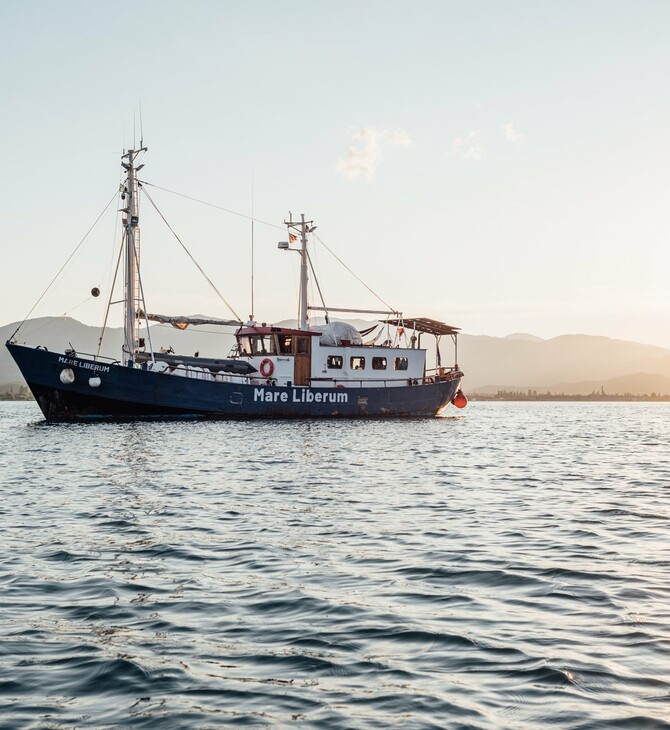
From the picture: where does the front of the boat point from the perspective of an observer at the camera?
facing to the left of the viewer
